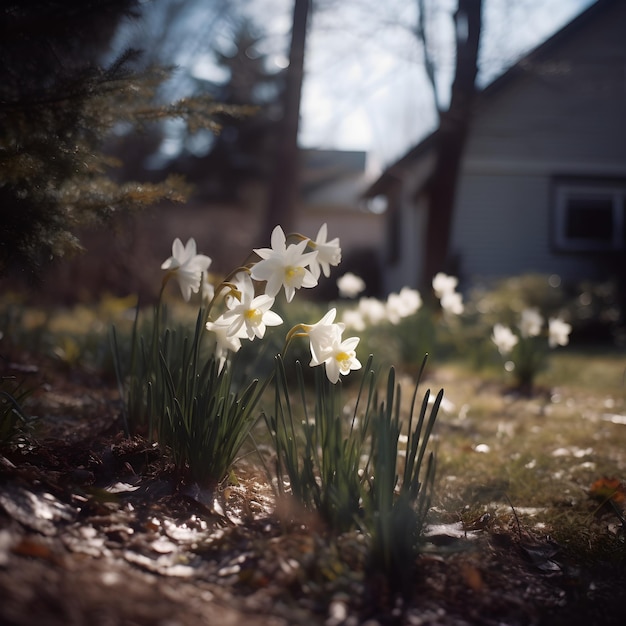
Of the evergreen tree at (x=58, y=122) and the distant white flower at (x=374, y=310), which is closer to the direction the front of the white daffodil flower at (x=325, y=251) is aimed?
the distant white flower

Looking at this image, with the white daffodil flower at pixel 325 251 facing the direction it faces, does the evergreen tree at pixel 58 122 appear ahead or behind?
behind

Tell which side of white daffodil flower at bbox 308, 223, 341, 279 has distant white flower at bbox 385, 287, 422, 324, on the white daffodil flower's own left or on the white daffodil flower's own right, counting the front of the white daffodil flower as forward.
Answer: on the white daffodil flower's own left

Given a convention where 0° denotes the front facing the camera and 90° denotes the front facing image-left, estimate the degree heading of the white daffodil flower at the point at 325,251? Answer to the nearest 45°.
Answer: approximately 270°

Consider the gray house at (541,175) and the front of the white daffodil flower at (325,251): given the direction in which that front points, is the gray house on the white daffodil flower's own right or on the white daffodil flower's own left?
on the white daffodil flower's own left

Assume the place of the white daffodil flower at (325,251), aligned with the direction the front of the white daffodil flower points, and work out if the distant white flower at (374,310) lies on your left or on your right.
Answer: on your left
